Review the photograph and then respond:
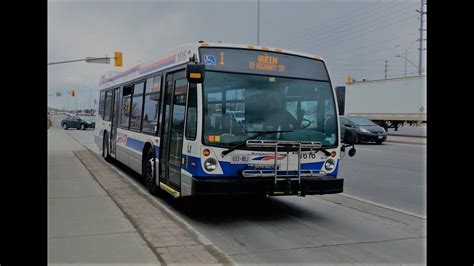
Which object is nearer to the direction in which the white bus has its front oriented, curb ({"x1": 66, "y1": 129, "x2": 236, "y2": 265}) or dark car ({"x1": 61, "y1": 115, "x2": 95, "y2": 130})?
the curb

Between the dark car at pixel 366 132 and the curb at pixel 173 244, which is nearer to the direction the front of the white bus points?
the curb

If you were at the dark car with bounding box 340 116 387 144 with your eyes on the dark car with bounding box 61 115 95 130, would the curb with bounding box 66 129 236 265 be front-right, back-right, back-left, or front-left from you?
back-left

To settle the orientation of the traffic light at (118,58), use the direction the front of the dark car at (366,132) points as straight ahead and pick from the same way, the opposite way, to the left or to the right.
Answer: the opposite way

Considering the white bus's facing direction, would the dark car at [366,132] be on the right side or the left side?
on its left

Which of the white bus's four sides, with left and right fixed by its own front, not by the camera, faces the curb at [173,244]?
right
